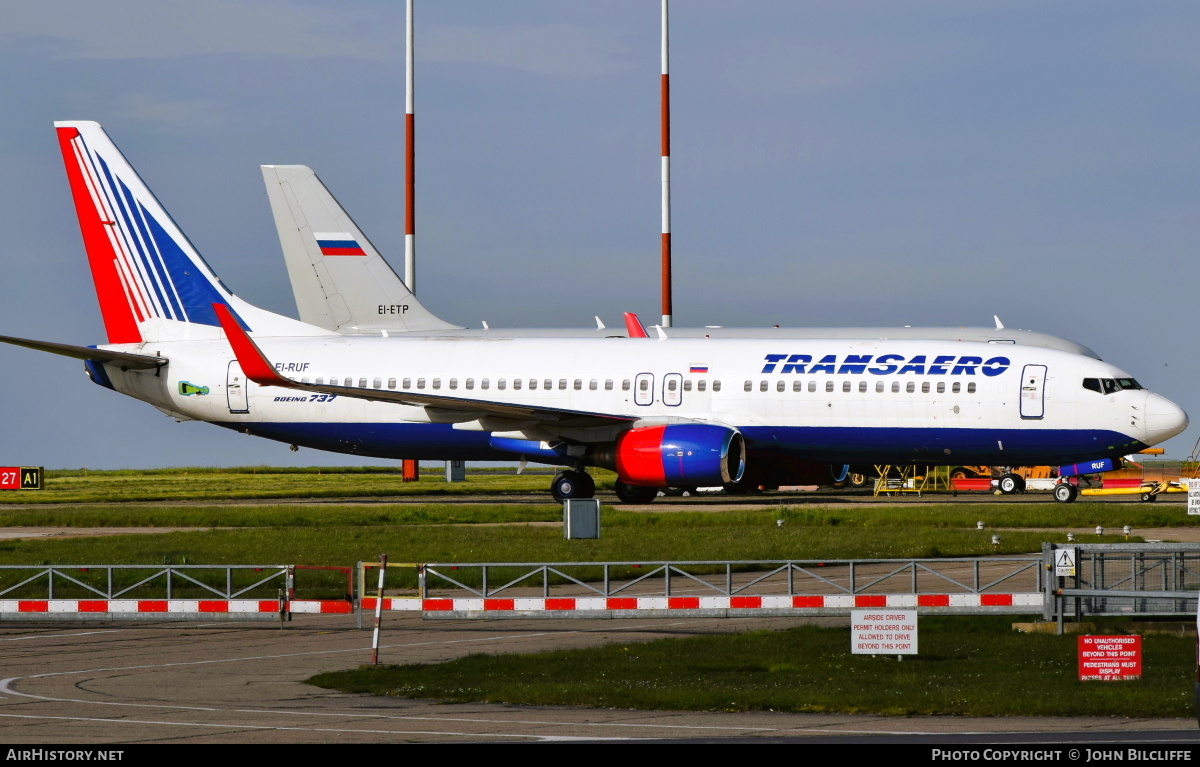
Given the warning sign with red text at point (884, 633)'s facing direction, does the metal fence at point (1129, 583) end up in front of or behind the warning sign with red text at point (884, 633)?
behind

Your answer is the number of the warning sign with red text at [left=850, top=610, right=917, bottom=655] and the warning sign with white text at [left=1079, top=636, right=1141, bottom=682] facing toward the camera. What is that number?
2

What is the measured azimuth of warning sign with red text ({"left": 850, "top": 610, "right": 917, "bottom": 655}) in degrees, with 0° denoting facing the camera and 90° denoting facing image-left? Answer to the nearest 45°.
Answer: approximately 0°

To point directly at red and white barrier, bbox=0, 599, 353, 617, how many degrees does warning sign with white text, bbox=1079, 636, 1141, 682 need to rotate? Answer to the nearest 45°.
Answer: approximately 90° to its right

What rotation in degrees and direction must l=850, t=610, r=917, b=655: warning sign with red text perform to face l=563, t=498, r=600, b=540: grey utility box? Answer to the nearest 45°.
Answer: approximately 135° to its right

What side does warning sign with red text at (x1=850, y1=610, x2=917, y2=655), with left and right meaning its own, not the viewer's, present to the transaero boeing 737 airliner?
back
